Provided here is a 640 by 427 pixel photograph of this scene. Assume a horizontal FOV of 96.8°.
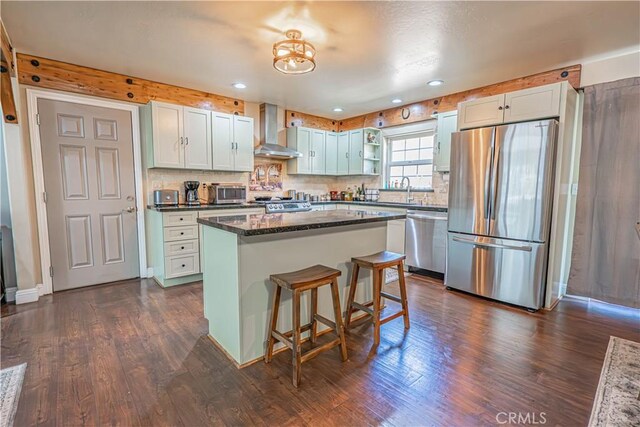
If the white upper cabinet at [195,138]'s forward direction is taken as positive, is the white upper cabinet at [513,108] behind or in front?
in front

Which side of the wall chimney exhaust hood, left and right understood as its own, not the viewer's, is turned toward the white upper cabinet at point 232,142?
right

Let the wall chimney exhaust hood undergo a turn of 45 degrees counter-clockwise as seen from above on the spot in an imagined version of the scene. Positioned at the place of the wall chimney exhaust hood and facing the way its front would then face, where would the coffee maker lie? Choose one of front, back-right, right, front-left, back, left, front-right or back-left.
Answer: back-right

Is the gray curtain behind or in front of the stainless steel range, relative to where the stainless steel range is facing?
in front
